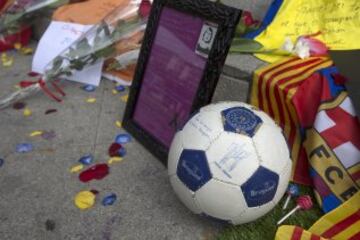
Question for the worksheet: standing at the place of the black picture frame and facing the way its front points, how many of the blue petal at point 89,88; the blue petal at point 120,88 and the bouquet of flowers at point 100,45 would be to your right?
3

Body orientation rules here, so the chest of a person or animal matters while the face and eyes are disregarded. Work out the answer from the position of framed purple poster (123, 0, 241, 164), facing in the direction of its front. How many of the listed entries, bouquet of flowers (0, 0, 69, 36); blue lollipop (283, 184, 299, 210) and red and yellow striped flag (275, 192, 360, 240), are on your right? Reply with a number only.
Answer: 1

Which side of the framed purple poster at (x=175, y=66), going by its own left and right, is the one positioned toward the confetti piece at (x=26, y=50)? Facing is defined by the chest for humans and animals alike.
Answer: right

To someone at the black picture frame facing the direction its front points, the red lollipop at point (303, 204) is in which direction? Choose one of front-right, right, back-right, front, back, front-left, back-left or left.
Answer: left

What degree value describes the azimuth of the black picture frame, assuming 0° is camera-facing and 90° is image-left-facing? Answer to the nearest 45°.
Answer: approximately 45°

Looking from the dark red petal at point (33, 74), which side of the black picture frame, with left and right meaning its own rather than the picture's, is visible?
right

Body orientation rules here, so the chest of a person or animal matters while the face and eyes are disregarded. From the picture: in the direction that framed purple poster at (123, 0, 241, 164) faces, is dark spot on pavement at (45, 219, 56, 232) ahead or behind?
ahead

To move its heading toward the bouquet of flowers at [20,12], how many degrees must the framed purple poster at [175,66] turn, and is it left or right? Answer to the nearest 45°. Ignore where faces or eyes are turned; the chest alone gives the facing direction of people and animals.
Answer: approximately 90° to its right

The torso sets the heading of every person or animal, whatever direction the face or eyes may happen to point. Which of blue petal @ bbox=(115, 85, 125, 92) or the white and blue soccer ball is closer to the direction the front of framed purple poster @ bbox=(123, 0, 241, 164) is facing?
the white and blue soccer ball
